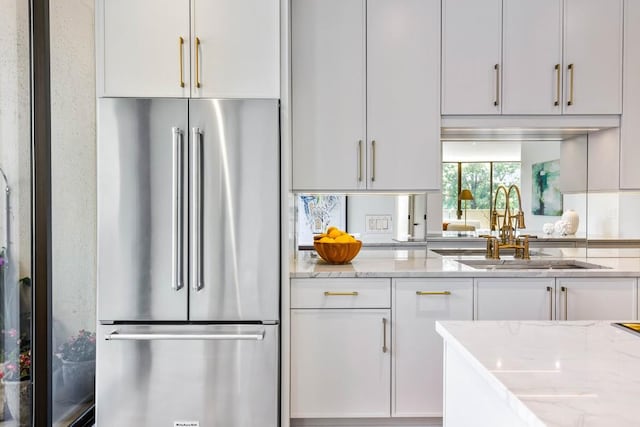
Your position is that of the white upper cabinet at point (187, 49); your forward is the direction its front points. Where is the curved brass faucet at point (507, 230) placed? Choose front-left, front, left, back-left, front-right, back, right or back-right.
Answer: left

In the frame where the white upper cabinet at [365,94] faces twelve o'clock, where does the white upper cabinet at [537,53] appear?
the white upper cabinet at [537,53] is roughly at 9 o'clock from the white upper cabinet at [365,94].

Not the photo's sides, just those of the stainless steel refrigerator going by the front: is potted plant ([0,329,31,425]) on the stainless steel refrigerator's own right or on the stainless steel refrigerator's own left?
on the stainless steel refrigerator's own right

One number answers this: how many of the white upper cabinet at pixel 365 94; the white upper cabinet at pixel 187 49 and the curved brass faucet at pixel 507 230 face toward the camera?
3

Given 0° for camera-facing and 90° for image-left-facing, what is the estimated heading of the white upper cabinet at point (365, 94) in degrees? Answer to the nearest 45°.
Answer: approximately 0°

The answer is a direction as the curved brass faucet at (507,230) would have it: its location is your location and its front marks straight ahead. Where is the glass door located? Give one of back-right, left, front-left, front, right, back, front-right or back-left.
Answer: front-right

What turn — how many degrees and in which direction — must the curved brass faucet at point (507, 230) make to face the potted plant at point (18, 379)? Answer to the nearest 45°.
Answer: approximately 45° to its right

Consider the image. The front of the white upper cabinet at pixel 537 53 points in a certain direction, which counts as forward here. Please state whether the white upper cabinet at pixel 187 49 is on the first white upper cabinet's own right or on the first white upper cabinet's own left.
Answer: on the first white upper cabinet's own right

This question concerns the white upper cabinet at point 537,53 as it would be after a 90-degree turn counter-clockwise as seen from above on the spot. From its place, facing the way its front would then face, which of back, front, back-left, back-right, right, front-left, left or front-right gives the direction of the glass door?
back-right

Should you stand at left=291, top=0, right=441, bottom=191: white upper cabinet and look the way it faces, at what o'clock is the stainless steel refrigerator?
The stainless steel refrigerator is roughly at 2 o'clock from the white upper cabinet.

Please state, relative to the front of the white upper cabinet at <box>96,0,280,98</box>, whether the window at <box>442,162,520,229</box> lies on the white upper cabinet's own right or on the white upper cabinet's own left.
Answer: on the white upper cabinet's own left

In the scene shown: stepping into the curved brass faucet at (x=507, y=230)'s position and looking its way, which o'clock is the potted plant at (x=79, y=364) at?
The potted plant is roughly at 2 o'clock from the curved brass faucet.

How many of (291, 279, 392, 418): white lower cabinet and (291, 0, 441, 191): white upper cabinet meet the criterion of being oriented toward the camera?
2
